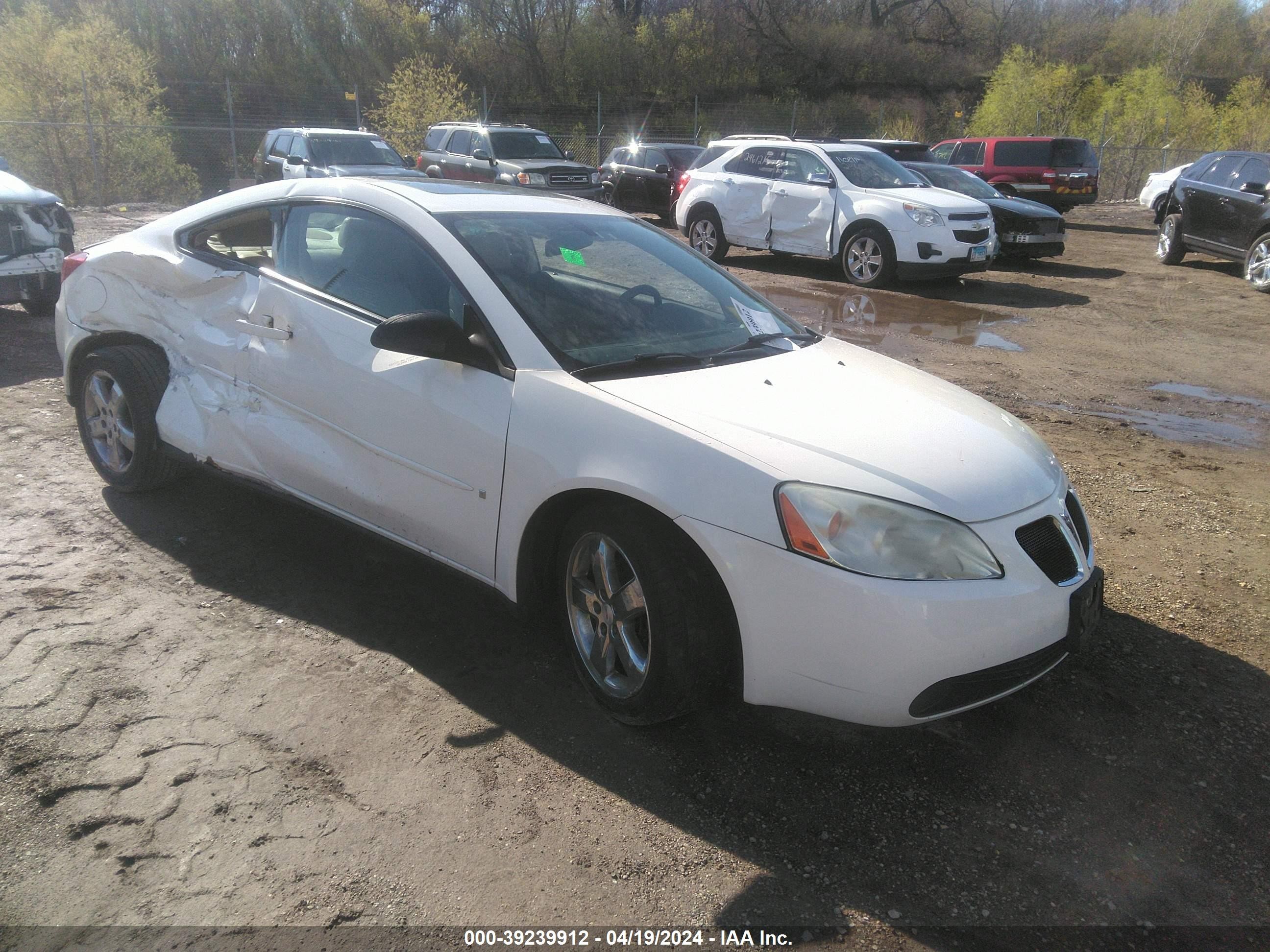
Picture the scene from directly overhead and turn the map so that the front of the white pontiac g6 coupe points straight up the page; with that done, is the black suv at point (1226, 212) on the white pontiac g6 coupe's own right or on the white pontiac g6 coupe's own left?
on the white pontiac g6 coupe's own left

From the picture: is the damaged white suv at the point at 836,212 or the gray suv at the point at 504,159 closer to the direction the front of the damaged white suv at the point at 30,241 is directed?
the damaged white suv

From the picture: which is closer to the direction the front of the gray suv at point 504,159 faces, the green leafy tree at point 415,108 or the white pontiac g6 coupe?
the white pontiac g6 coupe

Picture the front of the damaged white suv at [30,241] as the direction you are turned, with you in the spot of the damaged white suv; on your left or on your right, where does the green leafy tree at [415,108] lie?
on your left

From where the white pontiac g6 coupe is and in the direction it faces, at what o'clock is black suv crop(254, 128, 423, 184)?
The black suv is roughly at 7 o'clock from the white pontiac g6 coupe.

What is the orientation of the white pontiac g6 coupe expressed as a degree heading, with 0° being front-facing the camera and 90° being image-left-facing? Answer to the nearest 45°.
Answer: approximately 315°

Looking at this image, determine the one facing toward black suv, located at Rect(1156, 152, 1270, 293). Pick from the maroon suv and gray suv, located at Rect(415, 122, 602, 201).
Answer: gray suv, located at Rect(415, 122, 602, 201)

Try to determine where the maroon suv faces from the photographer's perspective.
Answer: facing away from the viewer and to the left of the viewer

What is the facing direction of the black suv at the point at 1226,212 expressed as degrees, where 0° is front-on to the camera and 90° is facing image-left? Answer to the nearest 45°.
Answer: approximately 315°
